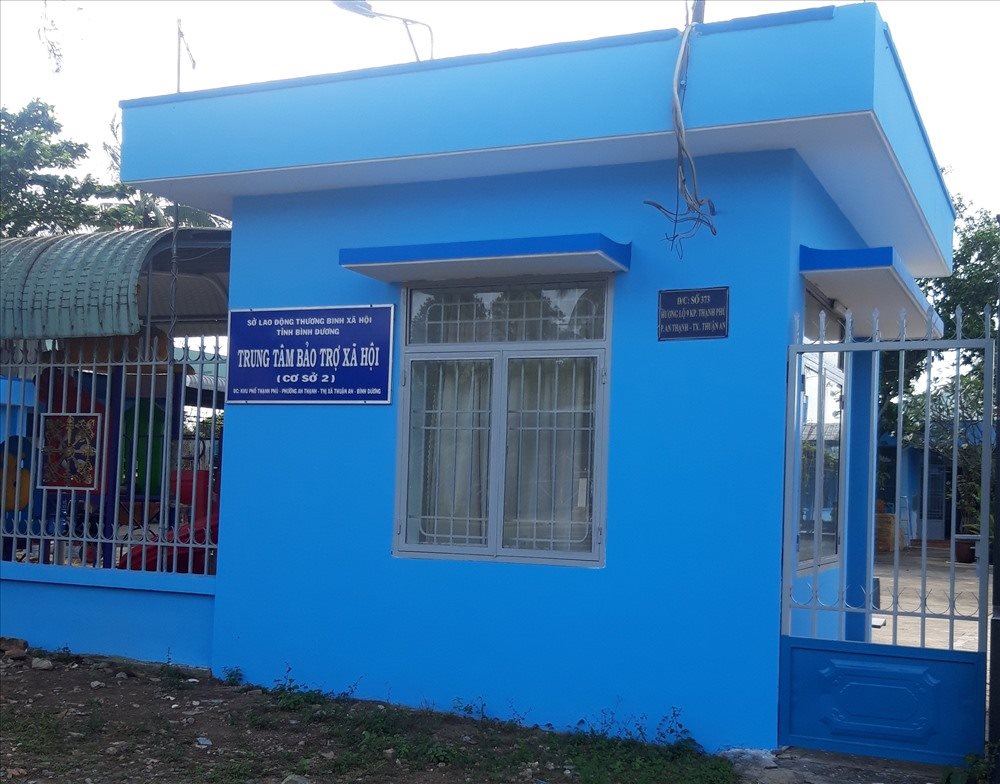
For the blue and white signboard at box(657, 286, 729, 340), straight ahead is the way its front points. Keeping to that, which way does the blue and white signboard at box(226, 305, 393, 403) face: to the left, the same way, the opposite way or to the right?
the same way

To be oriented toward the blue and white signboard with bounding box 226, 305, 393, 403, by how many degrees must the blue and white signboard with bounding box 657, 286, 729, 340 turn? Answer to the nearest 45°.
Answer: approximately 90° to its right

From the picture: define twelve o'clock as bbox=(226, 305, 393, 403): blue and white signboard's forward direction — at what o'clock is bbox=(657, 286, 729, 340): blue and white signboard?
bbox=(657, 286, 729, 340): blue and white signboard is roughly at 10 o'clock from bbox=(226, 305, 393, 403): blue and white signboard.

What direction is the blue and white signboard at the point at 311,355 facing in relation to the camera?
toward the camera

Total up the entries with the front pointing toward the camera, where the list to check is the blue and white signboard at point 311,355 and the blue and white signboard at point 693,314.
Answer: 2

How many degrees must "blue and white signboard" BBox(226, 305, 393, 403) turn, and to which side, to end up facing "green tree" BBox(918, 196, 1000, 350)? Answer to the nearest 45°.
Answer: approximately 135° to its left

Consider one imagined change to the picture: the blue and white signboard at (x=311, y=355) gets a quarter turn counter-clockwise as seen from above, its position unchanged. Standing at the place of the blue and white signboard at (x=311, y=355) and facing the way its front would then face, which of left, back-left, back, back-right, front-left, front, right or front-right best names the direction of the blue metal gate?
front-right

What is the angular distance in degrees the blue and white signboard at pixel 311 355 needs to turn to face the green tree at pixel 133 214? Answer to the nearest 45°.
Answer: approximately 180°

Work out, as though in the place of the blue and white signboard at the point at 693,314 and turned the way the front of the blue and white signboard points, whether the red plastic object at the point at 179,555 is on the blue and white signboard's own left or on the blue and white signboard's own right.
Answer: on the blue and white signboard's own right

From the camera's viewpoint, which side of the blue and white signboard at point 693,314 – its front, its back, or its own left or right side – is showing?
front

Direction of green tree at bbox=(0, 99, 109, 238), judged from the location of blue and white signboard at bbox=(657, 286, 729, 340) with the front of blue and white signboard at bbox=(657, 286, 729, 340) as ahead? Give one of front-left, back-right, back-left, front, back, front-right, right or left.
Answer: back-right

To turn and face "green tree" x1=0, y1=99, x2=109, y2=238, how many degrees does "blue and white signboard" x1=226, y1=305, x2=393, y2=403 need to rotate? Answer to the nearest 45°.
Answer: approximately 180°
